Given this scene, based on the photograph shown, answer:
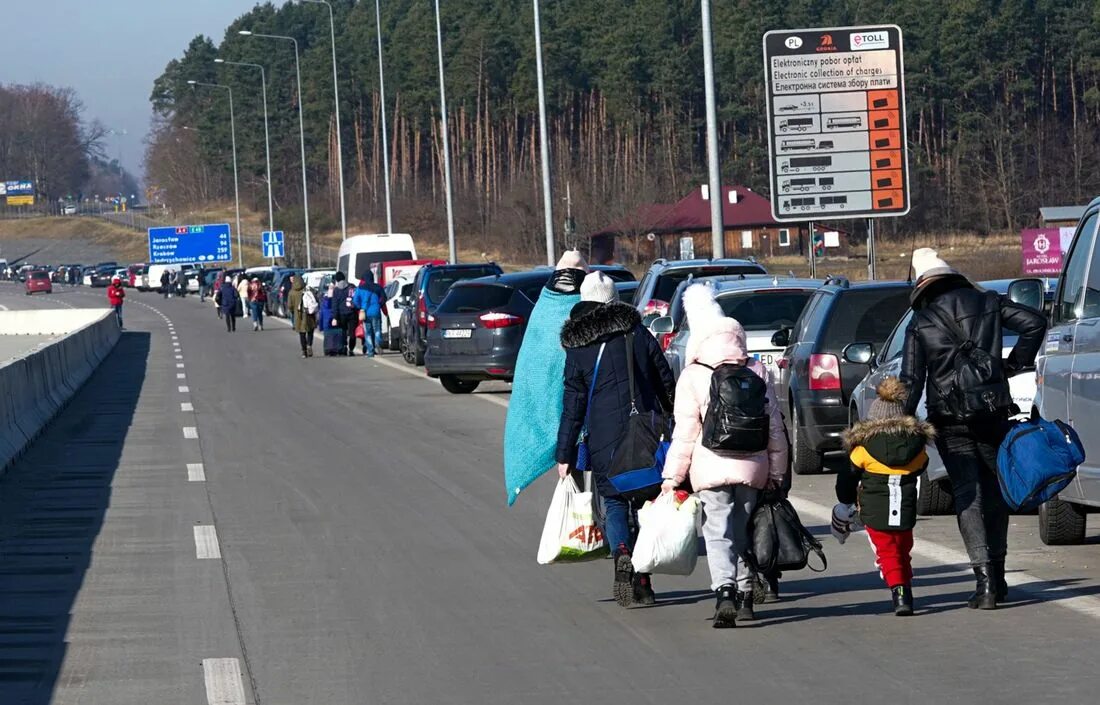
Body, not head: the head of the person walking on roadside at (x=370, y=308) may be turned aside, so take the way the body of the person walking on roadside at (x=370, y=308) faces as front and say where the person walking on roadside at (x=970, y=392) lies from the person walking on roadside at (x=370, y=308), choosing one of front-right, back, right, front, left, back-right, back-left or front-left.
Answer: back

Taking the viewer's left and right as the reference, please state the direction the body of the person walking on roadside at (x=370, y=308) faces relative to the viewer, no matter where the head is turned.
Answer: facing away from the viewer

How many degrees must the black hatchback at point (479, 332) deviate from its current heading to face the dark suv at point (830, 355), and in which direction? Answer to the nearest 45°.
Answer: approximately 135° to its right

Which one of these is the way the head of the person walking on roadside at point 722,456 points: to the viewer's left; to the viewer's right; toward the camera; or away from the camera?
away from the camera

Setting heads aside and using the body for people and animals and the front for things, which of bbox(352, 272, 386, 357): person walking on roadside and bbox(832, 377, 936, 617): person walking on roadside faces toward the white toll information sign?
bbox(832, 377, 936, 617): person walking on roadside

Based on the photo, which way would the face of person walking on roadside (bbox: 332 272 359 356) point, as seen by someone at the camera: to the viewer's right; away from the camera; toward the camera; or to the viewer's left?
away from the camera

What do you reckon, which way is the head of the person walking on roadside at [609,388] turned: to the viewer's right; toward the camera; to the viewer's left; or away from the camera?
away from the camera

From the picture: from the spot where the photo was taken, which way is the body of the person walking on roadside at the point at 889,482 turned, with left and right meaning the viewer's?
facing away from the viewer

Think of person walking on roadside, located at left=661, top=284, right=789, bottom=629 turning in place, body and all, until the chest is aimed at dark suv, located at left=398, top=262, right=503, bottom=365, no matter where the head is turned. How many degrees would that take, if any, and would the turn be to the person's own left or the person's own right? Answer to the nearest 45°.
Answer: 0° — they already face it

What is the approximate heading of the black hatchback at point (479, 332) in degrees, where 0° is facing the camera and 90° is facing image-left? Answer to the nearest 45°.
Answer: approximately 225°

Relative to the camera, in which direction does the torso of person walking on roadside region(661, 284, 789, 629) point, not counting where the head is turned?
away from the camera

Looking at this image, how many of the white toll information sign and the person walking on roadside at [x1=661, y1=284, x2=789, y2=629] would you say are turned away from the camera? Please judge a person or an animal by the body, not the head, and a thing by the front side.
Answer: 1

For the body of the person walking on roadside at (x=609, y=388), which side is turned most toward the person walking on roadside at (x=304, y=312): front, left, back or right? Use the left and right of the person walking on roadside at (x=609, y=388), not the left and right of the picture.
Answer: front

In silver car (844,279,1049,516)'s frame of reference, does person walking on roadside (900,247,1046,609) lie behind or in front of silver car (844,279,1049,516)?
behind

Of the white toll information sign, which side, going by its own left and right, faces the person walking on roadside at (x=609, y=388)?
front
